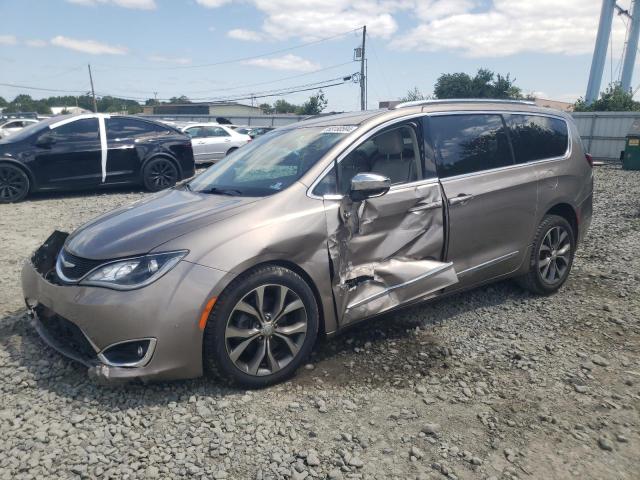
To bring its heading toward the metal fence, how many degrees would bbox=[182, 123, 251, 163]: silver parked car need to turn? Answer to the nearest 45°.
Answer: approximately 180°

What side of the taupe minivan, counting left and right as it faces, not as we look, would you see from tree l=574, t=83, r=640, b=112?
back

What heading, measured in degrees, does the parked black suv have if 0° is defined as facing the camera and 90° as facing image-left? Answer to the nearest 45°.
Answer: approximately 90°

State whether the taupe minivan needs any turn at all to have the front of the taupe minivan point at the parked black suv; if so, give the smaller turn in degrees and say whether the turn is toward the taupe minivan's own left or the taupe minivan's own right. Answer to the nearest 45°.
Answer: approximately 90° to the taupe minivan's own right

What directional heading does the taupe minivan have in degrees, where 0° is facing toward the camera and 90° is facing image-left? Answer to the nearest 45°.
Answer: approximately 45°

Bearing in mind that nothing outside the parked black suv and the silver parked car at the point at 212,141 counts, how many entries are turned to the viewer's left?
2

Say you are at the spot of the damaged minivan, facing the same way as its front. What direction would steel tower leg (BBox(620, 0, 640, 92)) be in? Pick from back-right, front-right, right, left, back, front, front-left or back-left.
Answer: back
